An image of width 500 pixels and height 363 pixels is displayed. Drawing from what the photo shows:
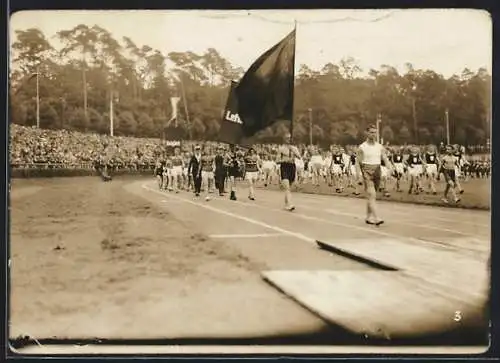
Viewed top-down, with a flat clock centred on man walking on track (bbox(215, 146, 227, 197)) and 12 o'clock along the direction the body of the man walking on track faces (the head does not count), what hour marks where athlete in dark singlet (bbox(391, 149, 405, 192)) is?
The athlete in dark singlet is roughly at 9 o'clock from the man walking on track.

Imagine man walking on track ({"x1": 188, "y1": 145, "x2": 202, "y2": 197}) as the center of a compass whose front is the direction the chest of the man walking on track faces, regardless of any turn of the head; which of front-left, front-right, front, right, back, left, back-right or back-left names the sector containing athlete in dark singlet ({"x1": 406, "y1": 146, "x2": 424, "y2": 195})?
front-left

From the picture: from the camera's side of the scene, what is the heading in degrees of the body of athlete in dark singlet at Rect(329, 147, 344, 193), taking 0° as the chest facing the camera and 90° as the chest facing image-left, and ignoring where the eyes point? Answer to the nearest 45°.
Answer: approximately 315°
